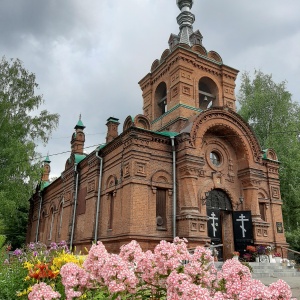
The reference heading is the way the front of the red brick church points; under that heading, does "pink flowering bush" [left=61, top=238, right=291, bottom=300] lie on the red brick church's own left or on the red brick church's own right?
on the red brick church's own right

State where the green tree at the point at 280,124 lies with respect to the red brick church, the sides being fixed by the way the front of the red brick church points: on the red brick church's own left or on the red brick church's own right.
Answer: on the red brick church's own left

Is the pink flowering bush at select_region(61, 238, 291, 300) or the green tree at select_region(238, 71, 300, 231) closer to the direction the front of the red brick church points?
the pink flowering bush

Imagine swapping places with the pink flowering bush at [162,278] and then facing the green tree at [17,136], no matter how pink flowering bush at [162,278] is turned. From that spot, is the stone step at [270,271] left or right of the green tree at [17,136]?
right

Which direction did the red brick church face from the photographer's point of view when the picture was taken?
facing the viewer and to the right of the viewer

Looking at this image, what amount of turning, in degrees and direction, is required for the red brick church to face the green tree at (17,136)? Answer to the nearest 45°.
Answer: approximately 135° to its right

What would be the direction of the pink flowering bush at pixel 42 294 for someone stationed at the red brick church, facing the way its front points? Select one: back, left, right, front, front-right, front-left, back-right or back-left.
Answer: front-right

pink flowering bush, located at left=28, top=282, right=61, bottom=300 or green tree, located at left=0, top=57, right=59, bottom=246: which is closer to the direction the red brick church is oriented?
the pink flowering bush

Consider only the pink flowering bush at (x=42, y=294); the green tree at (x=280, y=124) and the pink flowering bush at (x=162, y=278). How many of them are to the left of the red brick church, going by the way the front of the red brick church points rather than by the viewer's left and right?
1
